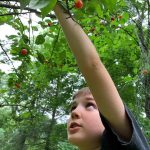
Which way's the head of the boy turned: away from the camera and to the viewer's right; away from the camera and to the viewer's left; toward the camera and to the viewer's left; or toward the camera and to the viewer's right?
toward the camera and to the viewer's left

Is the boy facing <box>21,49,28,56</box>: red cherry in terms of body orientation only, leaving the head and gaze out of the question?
no

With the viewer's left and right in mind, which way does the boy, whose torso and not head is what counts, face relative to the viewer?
facing the viewer and to the left of the viewer
